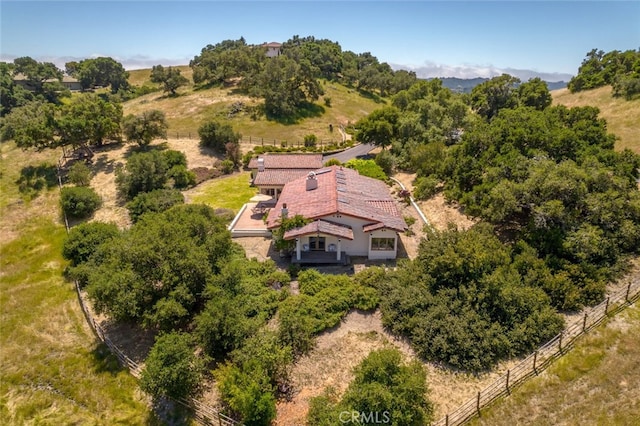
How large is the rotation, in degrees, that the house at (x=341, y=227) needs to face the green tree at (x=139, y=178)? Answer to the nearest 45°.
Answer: approximately 135° to its right

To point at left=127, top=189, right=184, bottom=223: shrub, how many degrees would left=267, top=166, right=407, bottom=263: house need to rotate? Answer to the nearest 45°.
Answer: approximately 135° to its right

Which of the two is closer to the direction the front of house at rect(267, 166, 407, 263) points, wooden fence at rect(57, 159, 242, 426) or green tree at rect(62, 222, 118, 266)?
the wooden fence

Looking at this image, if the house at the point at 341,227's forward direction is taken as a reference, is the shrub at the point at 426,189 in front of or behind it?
behind

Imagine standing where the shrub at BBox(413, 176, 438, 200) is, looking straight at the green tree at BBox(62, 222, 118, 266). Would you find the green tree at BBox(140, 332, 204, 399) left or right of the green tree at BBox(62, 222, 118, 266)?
left

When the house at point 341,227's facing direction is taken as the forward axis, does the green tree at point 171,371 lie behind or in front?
in front

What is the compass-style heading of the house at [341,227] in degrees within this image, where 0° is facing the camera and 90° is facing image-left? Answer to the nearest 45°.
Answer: approximately 0°

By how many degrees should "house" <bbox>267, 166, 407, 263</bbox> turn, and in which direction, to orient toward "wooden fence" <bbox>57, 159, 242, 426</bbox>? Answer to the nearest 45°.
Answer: approximately 45° to its right

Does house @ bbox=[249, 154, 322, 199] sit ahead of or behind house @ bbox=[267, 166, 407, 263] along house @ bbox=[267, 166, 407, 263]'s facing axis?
behind

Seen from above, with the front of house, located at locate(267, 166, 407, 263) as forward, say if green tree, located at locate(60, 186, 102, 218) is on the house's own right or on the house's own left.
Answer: on the house's own right

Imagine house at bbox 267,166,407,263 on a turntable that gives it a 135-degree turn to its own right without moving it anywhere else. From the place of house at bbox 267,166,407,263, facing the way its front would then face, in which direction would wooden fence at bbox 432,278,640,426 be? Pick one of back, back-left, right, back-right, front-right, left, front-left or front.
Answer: back

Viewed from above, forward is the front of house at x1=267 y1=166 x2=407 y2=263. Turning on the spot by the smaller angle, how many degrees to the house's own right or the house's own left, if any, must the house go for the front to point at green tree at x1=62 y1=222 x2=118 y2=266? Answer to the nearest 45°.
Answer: approximately 90° to the house's own right

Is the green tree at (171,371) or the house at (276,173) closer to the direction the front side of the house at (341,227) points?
the green tree
